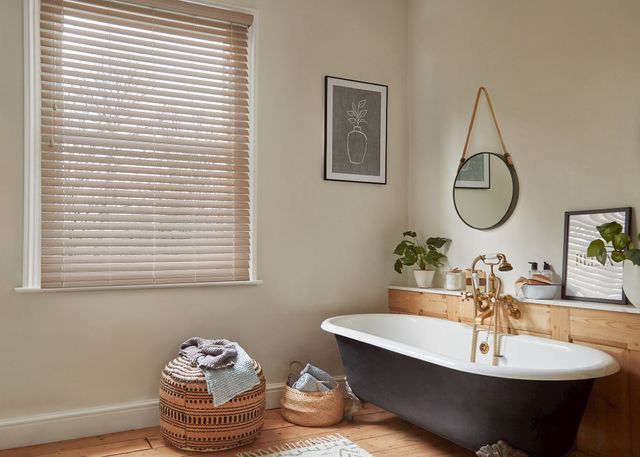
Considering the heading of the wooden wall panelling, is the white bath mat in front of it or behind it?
in front

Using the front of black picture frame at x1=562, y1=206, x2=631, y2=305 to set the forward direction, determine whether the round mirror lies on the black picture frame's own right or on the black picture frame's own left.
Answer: on the black picture frame's own right

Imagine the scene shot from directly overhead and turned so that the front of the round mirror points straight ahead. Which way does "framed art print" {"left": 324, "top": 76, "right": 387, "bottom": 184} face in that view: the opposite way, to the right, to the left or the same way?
to the left

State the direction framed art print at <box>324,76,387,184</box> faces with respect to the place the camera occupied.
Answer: facing the viewer and to the right of the viewer

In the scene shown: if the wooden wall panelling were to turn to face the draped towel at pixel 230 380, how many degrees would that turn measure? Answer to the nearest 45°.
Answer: approximately 45° to its right

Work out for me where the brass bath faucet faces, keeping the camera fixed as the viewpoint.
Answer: facing the viewer and to the left of the viewer

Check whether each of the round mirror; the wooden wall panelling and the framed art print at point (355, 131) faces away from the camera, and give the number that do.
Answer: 0

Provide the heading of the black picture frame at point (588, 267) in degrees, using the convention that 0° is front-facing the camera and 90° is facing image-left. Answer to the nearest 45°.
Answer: approximately 45°

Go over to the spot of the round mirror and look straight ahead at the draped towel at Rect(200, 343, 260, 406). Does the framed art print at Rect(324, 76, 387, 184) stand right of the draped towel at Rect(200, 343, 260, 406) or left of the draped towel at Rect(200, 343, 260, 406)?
right
